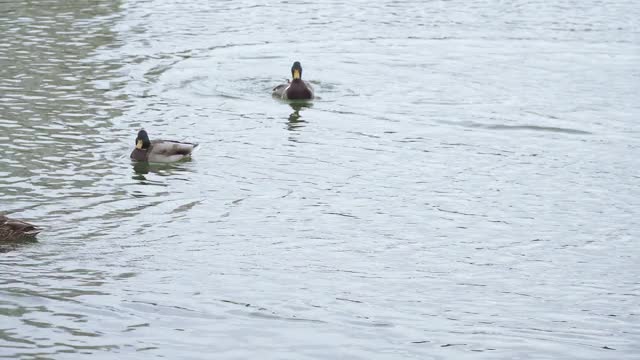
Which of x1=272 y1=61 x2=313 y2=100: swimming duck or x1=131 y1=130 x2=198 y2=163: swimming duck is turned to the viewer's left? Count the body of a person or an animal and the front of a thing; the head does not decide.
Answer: x1=131 y1=130 x2=198 y2=163: swimming duck

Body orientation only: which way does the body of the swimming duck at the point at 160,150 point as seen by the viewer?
to the viewer's left

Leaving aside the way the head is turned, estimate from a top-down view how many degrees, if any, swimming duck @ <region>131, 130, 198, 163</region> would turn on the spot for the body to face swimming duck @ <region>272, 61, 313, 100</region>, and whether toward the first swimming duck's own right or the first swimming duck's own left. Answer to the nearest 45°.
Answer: approximately 135° to the first swimming duck's own right

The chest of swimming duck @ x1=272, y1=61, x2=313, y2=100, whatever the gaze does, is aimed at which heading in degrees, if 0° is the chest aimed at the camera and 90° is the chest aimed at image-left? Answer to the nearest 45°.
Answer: approximately 315°

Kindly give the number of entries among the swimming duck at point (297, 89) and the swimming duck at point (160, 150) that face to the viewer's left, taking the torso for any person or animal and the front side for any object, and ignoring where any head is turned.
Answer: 1

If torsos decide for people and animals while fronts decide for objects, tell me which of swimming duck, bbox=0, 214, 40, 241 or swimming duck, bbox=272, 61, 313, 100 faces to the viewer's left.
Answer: swimming duck, bbox=0, 214, 40, 241

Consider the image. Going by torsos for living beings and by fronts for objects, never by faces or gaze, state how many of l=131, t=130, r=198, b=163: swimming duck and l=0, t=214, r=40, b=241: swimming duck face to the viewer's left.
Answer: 2

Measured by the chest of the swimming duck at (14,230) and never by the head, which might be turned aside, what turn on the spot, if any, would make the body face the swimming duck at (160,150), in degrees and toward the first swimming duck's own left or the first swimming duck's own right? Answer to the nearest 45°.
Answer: approximately 135° to the first swimming duck's own right

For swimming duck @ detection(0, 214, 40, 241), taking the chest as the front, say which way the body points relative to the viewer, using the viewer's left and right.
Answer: facing to the left of the viewer

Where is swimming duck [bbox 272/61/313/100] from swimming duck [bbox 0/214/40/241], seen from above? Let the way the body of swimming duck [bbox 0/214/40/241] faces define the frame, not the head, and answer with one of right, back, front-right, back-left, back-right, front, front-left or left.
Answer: back-right

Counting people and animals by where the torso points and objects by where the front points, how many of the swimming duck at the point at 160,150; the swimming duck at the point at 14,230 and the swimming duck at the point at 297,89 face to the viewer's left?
2
